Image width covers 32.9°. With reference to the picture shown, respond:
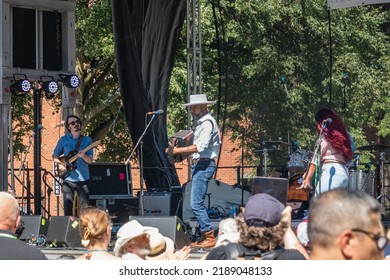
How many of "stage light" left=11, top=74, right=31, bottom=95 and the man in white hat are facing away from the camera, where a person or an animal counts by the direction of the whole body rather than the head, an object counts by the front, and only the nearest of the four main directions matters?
0

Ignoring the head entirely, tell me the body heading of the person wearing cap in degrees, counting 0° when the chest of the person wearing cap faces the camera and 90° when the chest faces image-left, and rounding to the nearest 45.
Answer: approximately 180°

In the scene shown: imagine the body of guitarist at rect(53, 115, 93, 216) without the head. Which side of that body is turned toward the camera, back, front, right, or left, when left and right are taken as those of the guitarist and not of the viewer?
front

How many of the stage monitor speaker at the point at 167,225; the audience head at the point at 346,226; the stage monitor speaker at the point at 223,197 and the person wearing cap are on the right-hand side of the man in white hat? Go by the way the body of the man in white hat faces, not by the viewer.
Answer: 1

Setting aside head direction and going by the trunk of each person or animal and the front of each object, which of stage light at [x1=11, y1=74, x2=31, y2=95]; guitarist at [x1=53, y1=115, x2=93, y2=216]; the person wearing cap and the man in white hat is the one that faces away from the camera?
the person wearing cap

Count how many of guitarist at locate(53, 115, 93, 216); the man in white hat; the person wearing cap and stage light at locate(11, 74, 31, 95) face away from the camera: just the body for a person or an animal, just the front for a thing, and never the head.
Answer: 1

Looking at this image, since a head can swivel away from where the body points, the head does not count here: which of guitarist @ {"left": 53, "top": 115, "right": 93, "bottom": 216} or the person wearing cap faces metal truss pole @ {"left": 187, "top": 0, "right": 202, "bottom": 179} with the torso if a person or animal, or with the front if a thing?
the person wearing cap

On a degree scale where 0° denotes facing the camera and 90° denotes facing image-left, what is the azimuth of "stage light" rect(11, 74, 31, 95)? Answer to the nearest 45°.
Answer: approximately 315°

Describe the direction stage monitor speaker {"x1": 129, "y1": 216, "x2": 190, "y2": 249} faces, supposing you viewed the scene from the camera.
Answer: facing away from the viewer and to the right of the viewer

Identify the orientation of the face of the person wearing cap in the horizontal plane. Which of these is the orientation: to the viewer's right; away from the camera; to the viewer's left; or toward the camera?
away from the camera

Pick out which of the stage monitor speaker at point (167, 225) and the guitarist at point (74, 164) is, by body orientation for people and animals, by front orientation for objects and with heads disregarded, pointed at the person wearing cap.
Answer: the guitarist

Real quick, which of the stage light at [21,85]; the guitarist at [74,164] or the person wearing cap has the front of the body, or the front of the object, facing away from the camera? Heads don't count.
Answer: the person wearing cap

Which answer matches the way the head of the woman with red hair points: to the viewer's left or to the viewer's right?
to the viewer's left

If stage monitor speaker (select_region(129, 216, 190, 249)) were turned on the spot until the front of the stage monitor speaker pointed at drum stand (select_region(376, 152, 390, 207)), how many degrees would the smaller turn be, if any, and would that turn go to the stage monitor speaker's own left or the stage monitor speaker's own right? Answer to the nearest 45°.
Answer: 0° — it already faces it

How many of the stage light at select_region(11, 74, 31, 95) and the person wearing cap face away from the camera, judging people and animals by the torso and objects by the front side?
1

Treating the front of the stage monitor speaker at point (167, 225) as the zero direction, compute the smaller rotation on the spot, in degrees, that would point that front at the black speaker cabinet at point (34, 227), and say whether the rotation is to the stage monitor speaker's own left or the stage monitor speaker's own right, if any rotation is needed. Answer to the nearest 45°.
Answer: approximately 90° to the stage monitor speaker's own left

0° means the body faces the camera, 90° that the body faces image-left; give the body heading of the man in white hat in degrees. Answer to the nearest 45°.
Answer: approximately 90°
